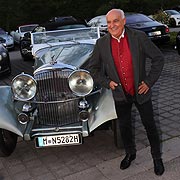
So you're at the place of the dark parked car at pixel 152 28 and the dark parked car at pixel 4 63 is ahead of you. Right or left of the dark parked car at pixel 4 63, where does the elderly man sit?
left

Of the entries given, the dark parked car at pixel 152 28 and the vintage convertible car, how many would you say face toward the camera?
1

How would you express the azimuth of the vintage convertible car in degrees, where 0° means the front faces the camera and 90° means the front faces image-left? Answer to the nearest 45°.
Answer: approximately 0°

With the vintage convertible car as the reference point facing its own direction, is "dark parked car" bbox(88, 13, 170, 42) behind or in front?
behind

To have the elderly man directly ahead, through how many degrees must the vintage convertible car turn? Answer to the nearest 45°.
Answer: approximately 45° to its left

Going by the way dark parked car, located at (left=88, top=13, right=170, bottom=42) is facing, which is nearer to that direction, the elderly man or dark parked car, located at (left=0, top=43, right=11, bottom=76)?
the dark parked car

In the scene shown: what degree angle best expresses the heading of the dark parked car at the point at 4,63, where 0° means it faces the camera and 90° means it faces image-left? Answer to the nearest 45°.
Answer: approximately 315°

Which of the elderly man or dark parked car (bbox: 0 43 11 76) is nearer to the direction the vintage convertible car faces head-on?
the elderly man

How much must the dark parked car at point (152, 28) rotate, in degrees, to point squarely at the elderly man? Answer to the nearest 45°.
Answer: approximately 135° to its left

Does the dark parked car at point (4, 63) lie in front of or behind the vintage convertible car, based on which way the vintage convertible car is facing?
behind
